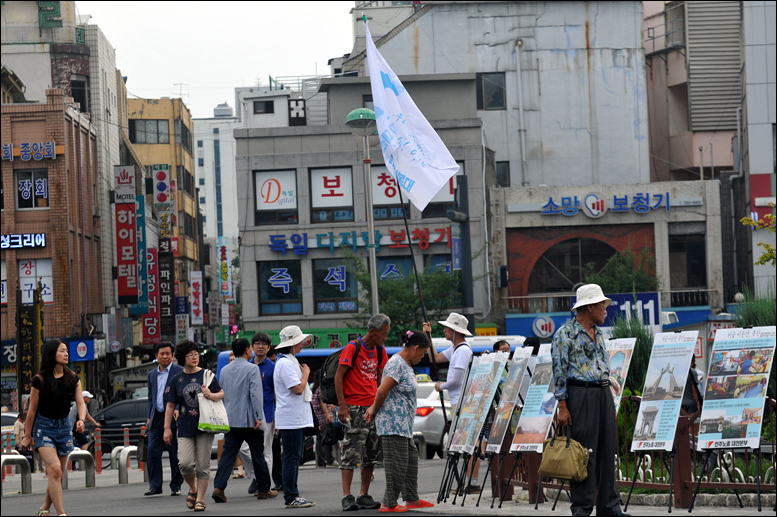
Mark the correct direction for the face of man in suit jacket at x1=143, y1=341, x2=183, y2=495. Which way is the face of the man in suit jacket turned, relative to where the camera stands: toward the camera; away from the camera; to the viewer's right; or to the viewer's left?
toward the camera

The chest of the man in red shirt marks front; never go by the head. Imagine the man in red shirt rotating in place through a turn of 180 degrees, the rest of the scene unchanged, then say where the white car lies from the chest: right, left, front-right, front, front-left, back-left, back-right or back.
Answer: front-right

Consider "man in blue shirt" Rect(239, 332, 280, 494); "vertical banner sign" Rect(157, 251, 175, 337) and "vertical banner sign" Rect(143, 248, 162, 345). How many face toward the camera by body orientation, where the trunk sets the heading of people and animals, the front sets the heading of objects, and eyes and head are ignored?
3

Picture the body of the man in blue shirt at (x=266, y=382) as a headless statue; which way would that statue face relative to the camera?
toward the camera

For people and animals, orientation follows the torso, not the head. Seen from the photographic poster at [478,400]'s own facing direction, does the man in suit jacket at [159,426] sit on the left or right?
on its right

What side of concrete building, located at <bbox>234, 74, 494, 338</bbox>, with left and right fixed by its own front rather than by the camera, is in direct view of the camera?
front

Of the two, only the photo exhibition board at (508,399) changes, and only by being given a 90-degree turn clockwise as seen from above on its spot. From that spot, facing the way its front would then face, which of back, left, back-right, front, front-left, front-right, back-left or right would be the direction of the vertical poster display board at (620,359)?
back-right

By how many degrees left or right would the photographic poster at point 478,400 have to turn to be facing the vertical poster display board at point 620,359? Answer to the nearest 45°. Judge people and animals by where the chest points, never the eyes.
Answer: approximately 135° to its left

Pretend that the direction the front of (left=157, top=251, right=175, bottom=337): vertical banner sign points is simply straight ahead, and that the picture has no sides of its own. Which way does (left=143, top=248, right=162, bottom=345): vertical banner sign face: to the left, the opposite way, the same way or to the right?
the same way
